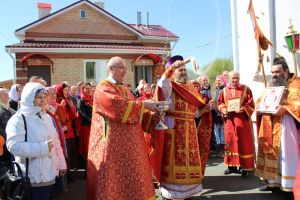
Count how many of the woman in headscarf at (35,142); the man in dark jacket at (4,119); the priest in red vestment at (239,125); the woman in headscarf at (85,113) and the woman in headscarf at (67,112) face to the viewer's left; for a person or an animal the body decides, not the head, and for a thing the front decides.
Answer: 0

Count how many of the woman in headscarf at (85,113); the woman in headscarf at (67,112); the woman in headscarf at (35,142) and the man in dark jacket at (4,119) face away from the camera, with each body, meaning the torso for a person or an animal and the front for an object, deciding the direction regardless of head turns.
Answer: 0

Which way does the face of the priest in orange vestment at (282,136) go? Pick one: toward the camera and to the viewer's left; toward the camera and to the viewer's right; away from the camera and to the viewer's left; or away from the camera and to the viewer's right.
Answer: toward the camera and to the viewer's left

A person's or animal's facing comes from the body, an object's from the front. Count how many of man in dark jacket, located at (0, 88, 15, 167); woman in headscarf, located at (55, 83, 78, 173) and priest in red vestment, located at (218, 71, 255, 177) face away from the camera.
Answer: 0

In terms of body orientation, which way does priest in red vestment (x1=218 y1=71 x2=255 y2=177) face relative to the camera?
toward the camera

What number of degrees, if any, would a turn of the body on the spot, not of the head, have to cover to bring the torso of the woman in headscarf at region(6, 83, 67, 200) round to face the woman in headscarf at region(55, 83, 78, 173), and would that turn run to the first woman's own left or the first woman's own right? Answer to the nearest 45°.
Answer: approximately 135° to the first woman's own left

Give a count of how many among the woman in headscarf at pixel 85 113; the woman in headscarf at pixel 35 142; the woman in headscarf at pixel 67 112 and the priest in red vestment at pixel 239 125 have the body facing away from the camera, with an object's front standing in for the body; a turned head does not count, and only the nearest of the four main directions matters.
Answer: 0

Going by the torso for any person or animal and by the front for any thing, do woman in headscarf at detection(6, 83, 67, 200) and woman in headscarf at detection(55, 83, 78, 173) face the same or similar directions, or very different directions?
same or similar directions

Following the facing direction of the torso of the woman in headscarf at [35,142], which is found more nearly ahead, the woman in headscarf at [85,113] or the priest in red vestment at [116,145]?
the priest in red vestment

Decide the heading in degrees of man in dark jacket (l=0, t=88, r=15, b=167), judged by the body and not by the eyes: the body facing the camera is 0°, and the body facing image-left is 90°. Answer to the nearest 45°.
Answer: approximately 315°

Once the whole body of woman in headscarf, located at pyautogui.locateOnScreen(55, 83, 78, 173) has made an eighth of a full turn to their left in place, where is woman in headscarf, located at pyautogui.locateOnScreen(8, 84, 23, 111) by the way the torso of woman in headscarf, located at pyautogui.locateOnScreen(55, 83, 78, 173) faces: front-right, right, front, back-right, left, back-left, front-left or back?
back

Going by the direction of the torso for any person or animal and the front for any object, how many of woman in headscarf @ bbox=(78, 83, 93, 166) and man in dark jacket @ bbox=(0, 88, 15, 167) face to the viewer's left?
0

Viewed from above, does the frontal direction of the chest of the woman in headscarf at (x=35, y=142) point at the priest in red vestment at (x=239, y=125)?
no

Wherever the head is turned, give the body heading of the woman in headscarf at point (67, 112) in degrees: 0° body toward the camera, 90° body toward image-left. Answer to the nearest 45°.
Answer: approximately 315°

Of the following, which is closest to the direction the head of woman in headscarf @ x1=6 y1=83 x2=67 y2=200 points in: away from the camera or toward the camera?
toward the camera
